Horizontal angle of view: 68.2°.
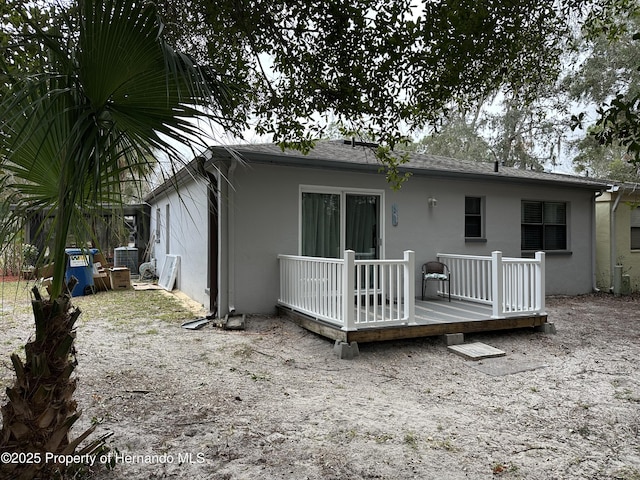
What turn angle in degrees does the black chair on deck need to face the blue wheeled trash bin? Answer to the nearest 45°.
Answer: approximately 90° to its right

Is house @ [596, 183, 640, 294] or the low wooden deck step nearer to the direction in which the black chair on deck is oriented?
the low wooden deck step

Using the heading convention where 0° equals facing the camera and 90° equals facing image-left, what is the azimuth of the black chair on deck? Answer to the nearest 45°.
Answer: approximately 0°
